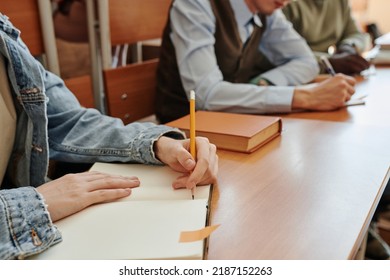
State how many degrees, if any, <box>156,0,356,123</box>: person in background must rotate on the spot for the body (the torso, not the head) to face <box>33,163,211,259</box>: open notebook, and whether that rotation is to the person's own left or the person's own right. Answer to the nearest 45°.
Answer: approximately 45° to the person's own right

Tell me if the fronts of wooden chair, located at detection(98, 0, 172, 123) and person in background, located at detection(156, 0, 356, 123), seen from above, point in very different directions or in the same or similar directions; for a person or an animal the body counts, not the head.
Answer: same or similar directions

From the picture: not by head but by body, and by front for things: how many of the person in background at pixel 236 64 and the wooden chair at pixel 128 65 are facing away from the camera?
0

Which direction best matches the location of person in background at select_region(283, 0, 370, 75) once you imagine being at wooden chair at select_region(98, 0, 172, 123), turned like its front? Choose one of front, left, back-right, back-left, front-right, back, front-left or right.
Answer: left

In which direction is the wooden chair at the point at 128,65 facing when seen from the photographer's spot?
facing the viewer and to the right of the viewer
